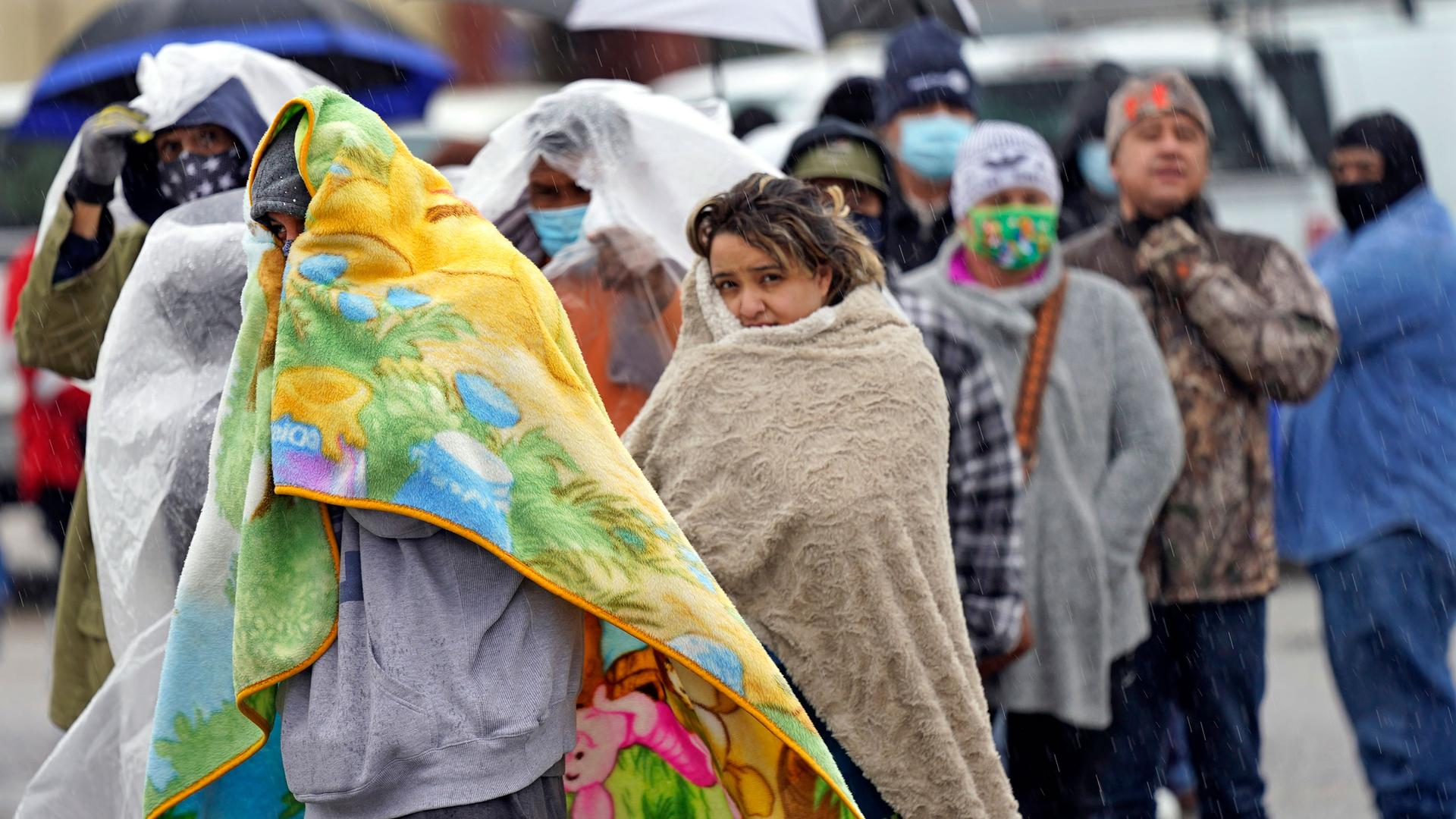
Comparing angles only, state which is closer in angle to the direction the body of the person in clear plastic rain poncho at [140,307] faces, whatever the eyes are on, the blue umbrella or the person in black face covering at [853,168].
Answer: the person in black face covering

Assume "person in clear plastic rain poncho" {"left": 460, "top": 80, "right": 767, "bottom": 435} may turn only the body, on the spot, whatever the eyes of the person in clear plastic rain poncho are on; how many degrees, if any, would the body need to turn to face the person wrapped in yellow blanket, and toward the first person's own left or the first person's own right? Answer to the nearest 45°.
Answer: approximately 45° to the first person's own left

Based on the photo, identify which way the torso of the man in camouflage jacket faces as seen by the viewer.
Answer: toward the camera

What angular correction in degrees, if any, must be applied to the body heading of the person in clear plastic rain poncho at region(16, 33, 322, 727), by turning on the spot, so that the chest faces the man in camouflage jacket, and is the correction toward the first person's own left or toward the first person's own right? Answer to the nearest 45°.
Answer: approximately 45° to the first person's own left

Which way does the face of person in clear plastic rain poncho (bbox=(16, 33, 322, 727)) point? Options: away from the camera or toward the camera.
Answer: toward the camera

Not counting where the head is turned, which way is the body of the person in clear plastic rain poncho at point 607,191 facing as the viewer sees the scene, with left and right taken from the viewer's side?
facing the viewer and to the left of the viewer

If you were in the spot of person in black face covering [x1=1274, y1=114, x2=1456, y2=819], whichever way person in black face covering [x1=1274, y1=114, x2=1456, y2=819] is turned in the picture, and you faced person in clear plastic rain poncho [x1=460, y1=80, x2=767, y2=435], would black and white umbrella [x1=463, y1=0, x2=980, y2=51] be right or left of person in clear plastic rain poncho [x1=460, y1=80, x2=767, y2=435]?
right

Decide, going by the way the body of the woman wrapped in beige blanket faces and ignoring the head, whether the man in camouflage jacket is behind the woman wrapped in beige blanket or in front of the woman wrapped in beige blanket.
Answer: behind

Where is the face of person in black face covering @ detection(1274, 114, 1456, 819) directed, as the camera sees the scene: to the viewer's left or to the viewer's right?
to the viewer's left

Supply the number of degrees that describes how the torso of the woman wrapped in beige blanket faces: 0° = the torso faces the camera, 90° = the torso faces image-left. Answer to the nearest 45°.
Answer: approximately 45°

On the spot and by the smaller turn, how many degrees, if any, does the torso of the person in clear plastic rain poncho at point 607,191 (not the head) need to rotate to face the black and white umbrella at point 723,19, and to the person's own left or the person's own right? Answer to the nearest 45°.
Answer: approximately 135° to the person's own right

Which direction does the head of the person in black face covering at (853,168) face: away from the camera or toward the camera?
toward the camera
